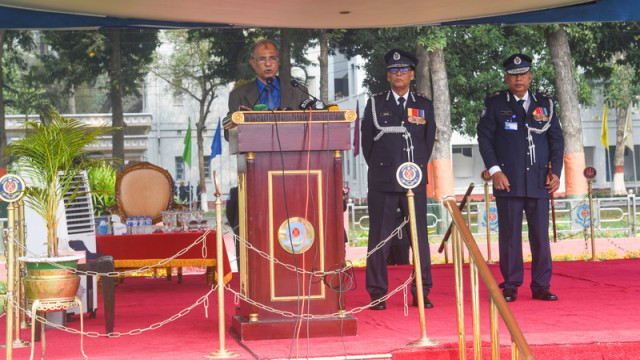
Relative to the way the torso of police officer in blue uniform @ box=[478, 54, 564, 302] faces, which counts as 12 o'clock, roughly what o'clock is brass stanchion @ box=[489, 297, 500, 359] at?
The brass stanchion is roughly at 12 o'clock from the police officer in blue uniform.

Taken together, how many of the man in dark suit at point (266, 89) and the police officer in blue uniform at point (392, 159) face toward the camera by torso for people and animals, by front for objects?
2

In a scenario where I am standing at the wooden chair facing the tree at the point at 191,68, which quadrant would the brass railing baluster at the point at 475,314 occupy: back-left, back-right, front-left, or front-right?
back-right

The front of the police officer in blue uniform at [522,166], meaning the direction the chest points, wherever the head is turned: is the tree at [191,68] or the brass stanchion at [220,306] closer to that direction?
the brass stanchion

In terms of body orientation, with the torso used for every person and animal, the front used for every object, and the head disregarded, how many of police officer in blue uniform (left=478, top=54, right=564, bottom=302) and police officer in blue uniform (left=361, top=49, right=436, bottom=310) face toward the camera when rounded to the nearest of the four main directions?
2

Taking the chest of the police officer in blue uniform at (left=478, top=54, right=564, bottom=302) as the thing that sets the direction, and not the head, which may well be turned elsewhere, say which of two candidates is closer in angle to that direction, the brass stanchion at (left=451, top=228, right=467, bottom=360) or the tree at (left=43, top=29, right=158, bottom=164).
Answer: the brass stanchion

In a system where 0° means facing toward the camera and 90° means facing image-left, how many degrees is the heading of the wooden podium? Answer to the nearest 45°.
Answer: approximately 0°
